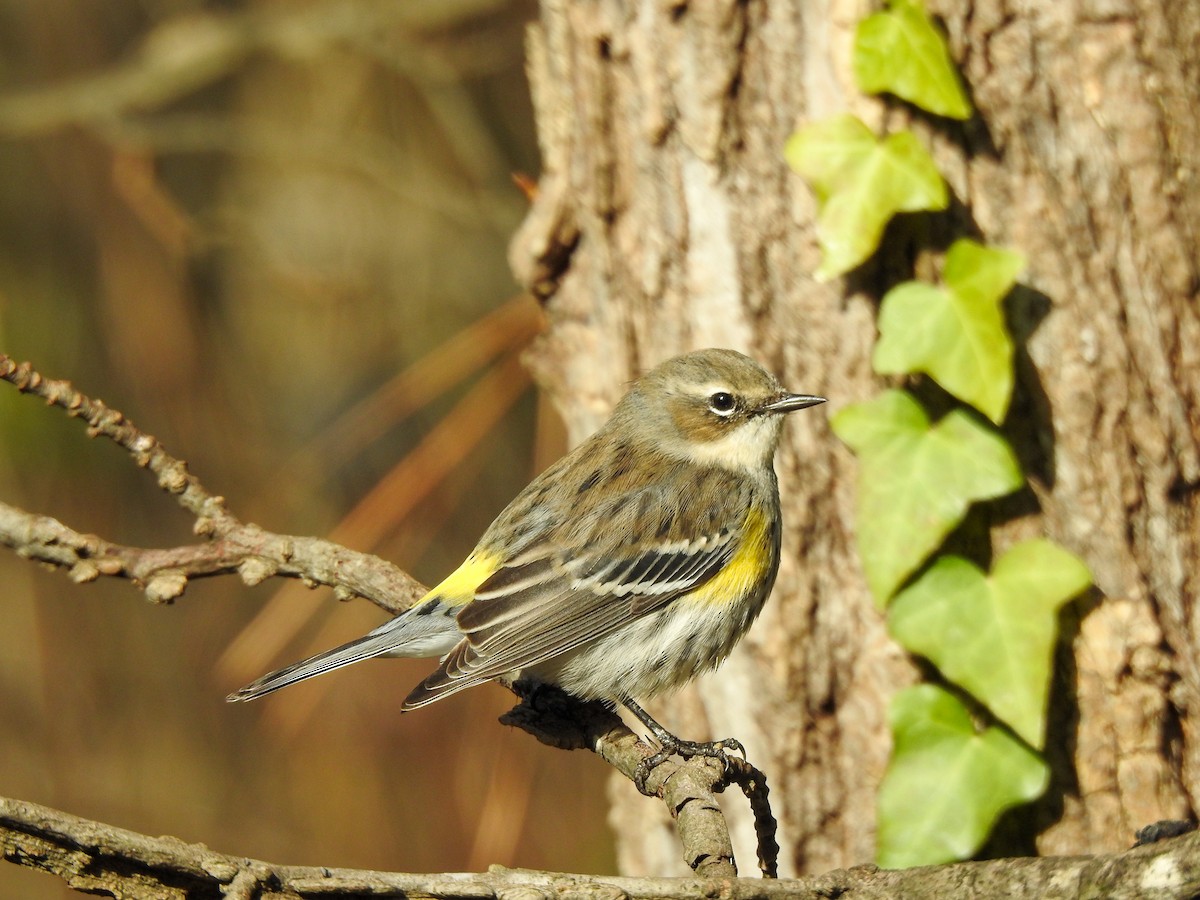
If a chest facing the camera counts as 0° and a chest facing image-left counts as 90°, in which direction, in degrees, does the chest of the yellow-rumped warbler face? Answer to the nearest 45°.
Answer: approximately 270°

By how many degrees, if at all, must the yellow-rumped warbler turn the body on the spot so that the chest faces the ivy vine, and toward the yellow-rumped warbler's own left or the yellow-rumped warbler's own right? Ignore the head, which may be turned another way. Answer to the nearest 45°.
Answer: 0° — it already faces it
